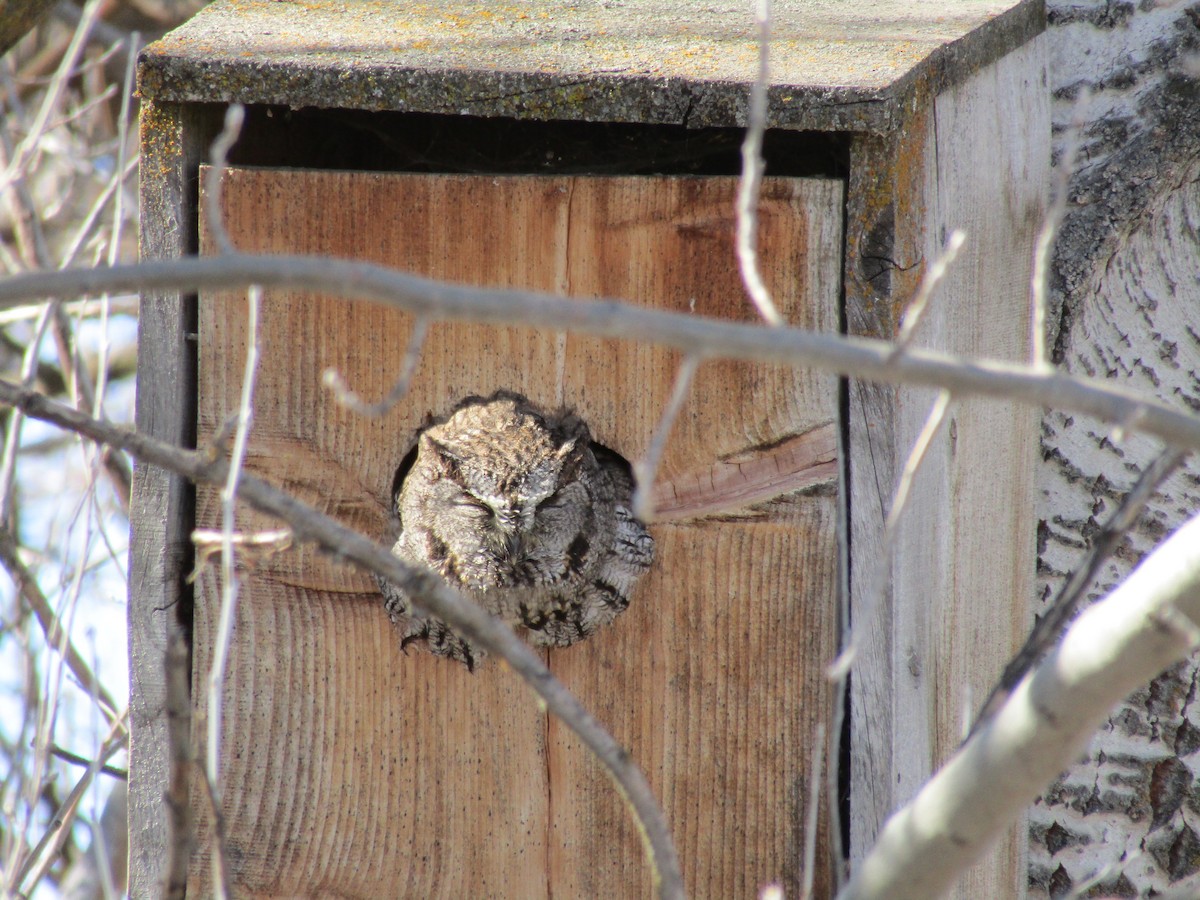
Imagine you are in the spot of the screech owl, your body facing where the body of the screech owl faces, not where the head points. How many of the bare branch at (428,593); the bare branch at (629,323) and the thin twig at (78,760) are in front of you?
2

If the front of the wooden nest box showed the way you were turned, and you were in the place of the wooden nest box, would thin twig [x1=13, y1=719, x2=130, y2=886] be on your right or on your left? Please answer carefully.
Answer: on your right

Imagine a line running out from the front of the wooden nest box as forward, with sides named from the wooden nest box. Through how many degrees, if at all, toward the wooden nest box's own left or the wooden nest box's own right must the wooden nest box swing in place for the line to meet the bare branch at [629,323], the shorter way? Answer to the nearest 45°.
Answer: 0° — it already faces it

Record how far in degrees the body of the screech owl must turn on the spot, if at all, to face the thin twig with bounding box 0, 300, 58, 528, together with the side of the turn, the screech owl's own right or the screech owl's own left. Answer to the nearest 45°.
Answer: approximately 90° to the screech owl's own right

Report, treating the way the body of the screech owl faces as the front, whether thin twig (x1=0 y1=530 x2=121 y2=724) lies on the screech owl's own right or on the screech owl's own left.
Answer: on the screech owl's own right

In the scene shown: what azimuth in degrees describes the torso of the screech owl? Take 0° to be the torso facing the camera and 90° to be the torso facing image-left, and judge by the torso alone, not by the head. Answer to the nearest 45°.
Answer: approximately 0°

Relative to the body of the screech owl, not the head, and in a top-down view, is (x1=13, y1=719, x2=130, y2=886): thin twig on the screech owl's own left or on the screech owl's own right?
on the screech owl's own right

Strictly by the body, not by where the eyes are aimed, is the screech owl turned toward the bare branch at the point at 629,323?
yes

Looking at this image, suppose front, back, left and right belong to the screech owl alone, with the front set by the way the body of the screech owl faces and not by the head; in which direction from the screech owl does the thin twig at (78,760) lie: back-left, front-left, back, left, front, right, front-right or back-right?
back-right
